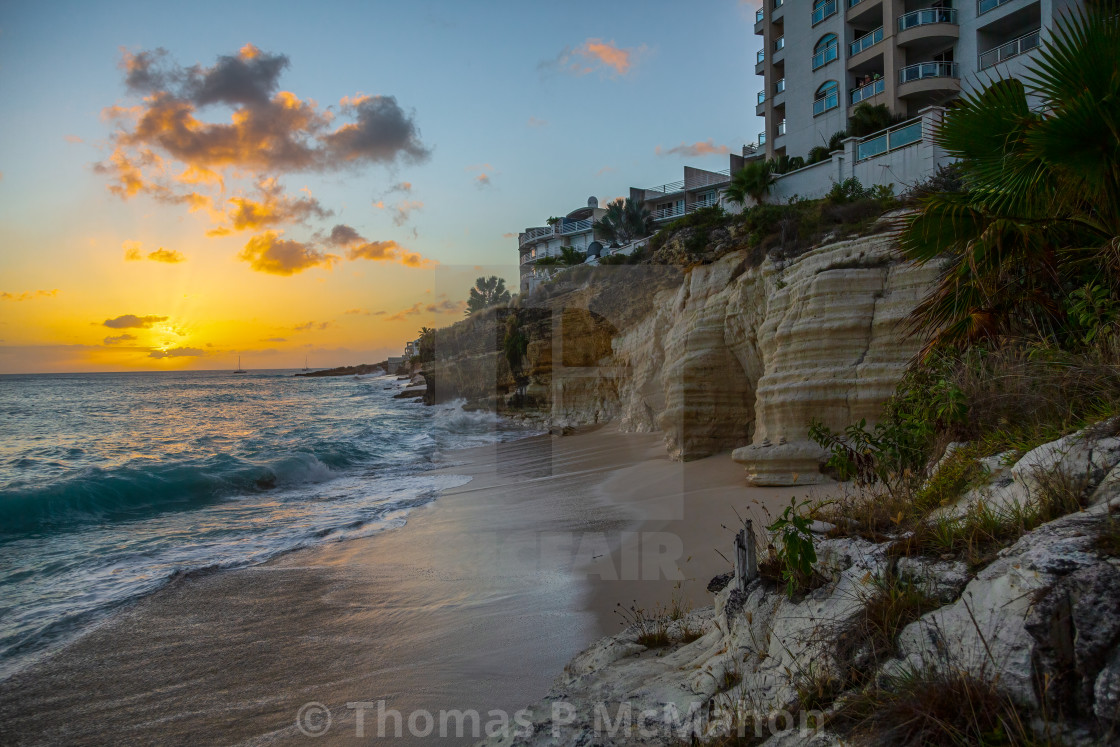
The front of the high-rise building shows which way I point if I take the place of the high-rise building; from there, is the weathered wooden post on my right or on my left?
on my left

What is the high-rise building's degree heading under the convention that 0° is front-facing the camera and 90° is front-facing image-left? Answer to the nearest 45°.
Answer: approximately 45°

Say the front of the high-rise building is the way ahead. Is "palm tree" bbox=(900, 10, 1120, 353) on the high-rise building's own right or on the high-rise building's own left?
on the high-rise building's own left

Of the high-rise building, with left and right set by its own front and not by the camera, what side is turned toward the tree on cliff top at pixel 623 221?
right
